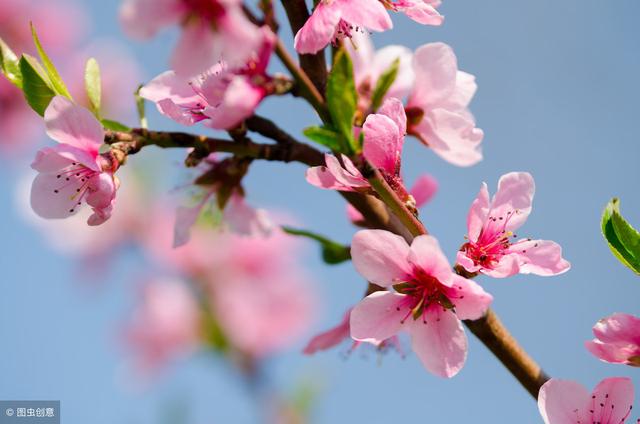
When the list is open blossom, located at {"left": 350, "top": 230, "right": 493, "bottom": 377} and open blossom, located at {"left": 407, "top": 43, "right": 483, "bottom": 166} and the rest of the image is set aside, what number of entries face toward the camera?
1

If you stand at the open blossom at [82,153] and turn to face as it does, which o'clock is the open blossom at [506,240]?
the open blossom at [506,240] is roughly at 8 o'clock from the open blossom at [82,153].

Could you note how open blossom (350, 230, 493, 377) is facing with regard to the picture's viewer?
facing the viewer

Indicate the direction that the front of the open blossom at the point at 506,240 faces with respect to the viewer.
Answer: facing the viewer and to the right of the viewer
